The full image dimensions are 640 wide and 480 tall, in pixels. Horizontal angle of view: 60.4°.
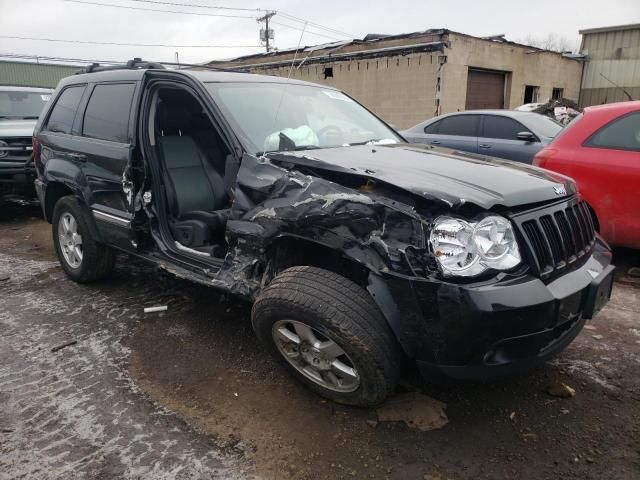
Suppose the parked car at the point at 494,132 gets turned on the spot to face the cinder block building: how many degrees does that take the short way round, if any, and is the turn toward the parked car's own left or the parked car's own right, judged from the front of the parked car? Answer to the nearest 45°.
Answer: approximately 135° to the parked car's own left

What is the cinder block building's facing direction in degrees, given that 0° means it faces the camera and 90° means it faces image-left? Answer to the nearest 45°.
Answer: approximately 315°

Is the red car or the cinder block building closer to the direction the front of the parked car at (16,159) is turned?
the red car

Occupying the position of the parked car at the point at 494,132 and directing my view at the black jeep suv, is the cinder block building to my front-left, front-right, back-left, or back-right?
back-right

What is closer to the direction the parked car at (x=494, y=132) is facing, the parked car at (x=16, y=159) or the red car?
the red car

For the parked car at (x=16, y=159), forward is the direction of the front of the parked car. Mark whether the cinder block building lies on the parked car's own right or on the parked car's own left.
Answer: on the parked car's own left

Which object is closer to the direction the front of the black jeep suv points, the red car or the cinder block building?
the red car

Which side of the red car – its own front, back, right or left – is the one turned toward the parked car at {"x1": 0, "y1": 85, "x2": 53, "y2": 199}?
back

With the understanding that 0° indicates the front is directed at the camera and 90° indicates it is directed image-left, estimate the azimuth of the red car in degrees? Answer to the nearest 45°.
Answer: approximately 270°

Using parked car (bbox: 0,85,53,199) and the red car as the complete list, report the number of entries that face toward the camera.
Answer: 1

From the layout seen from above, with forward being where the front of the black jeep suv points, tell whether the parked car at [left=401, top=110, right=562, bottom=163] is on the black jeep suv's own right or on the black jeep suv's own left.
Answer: on the black jeep suv's own left

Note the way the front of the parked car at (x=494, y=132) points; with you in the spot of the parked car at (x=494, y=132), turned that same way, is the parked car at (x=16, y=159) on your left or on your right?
on your right
